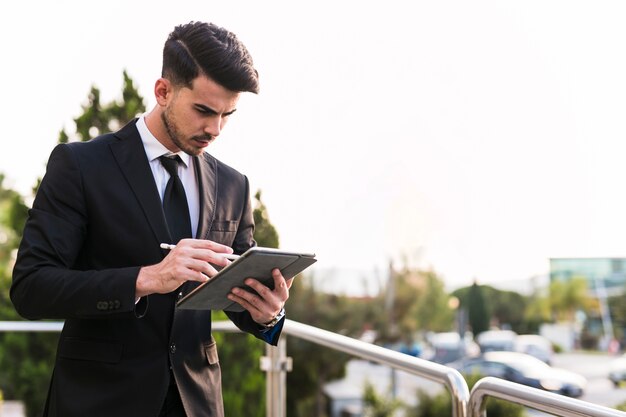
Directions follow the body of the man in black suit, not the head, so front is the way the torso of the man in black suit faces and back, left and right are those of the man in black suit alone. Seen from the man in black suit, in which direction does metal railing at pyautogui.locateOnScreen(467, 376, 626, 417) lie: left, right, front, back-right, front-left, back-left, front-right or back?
front-left

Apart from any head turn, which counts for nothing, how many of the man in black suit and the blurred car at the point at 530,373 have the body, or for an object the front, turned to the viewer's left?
0

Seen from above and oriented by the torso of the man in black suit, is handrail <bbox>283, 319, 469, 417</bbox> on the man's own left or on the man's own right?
on the man's own left

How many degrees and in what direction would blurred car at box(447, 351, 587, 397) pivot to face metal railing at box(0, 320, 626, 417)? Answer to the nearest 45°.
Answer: approximately 45° to its right

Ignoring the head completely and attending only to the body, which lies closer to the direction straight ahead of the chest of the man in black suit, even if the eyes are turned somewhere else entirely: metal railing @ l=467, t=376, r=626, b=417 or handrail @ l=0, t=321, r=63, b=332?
the metal railing

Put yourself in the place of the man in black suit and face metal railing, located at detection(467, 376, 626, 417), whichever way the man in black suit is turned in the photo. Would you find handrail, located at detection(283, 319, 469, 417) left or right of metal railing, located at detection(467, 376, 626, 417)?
left

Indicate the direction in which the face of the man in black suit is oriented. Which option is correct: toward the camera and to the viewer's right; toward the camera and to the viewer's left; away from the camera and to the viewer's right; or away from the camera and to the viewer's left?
toward the camera and to the viewer's right

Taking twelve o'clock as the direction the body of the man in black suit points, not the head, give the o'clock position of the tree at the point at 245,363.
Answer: The tree is roughly at 8 o'clock from the man in black suit.

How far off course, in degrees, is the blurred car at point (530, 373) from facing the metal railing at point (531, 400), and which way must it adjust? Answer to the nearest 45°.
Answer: approximately 45° to its right

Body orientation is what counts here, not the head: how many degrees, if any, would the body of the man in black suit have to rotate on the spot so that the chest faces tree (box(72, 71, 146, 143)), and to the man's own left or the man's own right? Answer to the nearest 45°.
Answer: approximately 135° to the man's own left

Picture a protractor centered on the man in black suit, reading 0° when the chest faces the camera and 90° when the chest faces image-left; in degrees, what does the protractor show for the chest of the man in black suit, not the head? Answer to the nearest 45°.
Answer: approximately 315°
